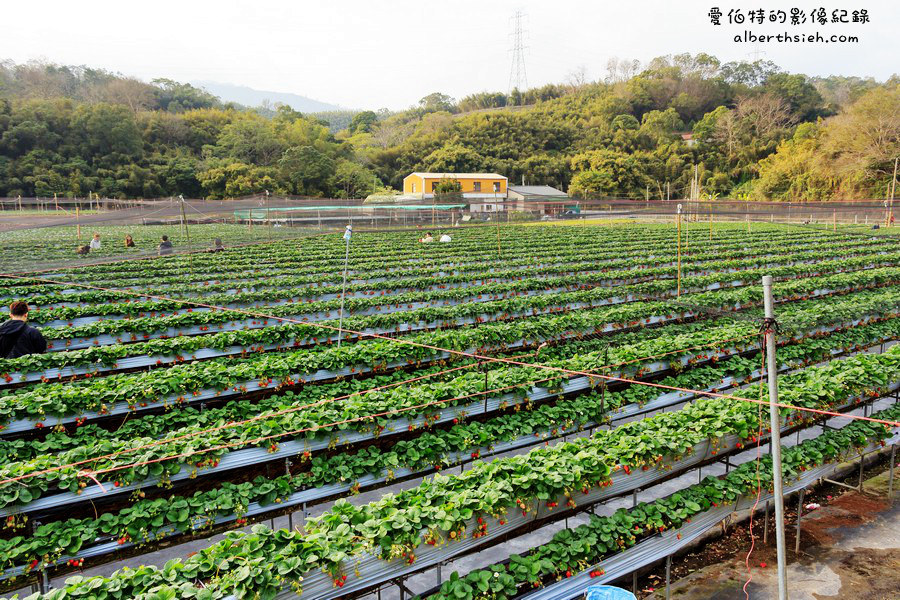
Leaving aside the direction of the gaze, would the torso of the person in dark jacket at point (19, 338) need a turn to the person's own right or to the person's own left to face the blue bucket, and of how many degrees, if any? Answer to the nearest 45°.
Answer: approximately 135° to the person's own right

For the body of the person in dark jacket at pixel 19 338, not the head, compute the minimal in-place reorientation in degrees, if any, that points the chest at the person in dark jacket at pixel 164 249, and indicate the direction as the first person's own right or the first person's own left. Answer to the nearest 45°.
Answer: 0° — they already face them

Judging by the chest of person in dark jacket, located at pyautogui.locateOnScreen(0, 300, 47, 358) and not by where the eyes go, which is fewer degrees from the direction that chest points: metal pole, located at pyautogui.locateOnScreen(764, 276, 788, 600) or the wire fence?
the wire fence

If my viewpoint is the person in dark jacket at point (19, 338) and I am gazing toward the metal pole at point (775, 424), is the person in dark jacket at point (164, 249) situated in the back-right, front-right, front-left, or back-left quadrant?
back-left

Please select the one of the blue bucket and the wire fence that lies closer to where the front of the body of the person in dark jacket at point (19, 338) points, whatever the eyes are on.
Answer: the wire fence

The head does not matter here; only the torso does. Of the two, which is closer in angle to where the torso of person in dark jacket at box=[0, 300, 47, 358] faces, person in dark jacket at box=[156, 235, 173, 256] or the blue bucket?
the person in dark jacket

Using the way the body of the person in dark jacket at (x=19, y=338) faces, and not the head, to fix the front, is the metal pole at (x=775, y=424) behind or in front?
behind

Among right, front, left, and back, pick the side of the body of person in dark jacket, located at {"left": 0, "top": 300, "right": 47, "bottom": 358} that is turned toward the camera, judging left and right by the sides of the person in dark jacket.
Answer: back
